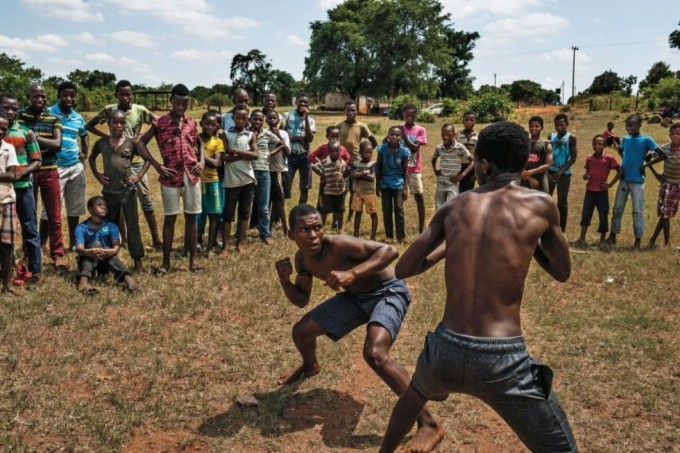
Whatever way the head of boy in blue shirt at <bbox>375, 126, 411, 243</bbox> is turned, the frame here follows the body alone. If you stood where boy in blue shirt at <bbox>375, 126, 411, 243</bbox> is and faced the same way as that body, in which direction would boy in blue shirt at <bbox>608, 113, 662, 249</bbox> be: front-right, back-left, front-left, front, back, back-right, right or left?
left

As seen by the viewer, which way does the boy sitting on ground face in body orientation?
toward the camera

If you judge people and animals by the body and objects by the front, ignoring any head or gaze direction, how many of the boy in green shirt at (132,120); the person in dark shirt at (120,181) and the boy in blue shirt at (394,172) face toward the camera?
3

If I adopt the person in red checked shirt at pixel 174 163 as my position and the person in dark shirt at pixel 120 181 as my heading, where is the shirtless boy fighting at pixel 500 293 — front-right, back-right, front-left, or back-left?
back-left

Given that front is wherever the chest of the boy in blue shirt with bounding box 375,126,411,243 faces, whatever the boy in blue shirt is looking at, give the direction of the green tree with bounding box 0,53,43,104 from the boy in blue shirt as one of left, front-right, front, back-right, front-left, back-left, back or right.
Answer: back-right

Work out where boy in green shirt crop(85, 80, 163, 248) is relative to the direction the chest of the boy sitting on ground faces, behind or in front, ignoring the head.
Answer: behind

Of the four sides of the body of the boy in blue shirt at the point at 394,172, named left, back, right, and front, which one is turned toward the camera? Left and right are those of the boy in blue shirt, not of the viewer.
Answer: front

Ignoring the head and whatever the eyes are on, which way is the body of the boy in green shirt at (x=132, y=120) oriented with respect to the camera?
toward the camera

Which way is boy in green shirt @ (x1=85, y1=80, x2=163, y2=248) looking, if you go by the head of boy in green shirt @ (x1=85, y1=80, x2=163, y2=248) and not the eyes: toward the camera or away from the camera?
toward the camera

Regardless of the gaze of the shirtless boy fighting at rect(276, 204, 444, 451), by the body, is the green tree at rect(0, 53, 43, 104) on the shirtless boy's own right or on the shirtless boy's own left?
on the shirtless boy's own right

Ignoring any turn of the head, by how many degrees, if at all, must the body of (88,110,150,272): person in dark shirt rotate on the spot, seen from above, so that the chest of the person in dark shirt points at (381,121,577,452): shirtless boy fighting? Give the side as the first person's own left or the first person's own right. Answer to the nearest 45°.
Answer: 0° — they already face them

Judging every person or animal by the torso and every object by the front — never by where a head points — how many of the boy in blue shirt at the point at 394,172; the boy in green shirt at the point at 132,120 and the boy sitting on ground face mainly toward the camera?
3

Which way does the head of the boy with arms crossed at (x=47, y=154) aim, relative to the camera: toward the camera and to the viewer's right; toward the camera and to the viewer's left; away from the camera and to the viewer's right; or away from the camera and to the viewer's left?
toward the camera and to the viewer's right
